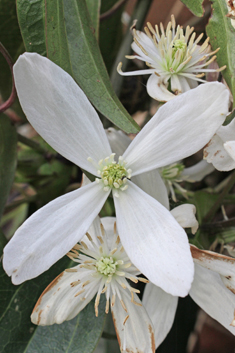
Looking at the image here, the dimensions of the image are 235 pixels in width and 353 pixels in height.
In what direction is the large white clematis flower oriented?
toward the camera
